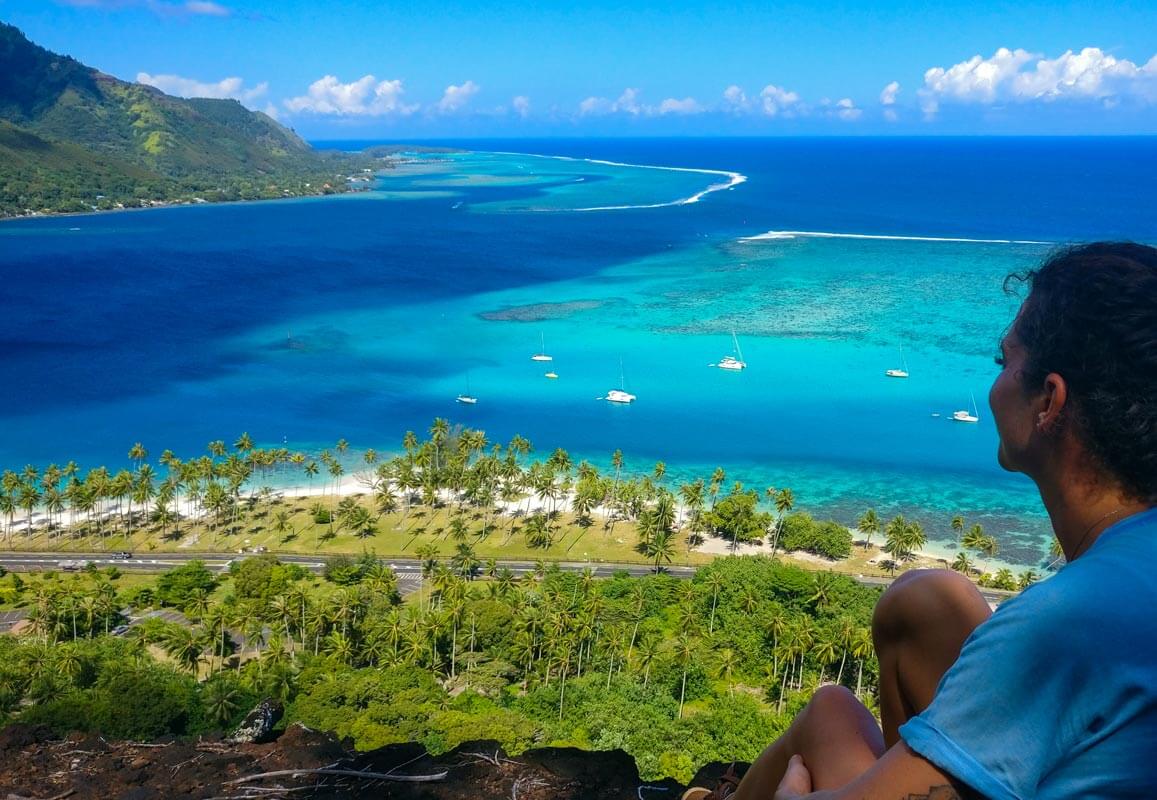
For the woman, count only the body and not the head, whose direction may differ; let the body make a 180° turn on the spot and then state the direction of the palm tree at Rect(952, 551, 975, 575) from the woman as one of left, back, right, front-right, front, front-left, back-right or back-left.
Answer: back-left

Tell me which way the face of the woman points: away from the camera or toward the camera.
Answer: away from the camera

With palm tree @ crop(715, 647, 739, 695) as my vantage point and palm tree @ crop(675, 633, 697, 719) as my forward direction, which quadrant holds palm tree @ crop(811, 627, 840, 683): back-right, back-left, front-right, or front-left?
back-left

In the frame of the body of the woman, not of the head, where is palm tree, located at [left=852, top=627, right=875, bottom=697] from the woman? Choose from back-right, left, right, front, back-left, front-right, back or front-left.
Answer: front-right

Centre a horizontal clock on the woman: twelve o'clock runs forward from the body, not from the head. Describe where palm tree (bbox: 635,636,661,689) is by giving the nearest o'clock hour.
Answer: The palm tree is roughly at 1 o'clock from the woman.

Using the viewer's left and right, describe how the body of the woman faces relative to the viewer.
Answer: facing away from the viewer and to the left of the viewer

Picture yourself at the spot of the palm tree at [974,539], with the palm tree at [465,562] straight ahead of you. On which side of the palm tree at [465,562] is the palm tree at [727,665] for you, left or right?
left

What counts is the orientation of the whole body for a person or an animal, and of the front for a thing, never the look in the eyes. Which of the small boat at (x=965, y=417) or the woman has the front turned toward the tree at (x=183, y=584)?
the woman

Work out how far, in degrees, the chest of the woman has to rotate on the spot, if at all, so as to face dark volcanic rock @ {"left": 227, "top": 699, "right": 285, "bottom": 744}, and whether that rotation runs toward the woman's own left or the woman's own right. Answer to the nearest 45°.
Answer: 0° — they already face it
